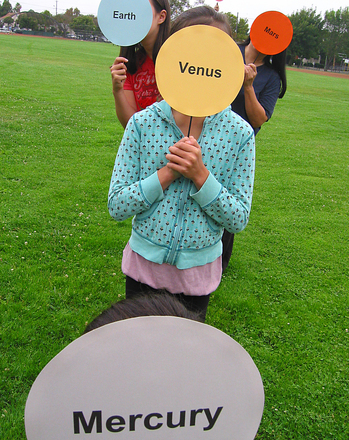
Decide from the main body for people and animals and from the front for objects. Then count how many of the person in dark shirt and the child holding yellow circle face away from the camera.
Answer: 0

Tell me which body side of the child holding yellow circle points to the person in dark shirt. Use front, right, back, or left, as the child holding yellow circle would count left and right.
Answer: back

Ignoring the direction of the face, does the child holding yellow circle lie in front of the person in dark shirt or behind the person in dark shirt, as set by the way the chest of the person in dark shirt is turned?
in front

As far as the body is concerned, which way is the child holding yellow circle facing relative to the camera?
toward the camera

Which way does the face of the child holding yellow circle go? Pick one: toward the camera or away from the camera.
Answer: toward the camera
